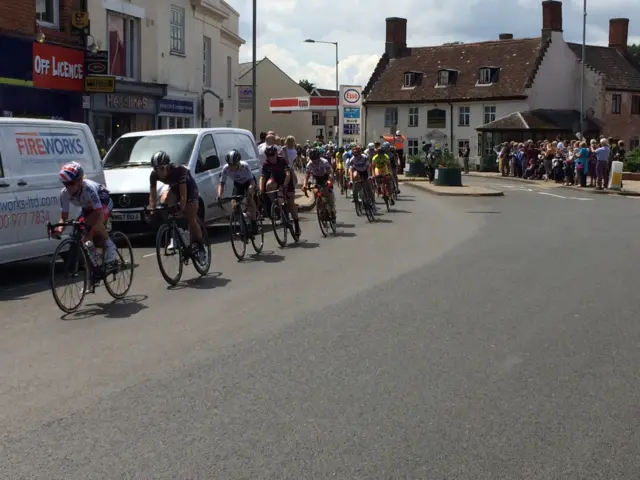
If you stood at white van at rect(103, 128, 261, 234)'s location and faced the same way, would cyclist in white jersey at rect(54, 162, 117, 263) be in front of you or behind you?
in front

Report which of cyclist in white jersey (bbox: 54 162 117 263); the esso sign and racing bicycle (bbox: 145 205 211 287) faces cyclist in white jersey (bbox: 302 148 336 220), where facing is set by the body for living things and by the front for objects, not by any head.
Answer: the esso sign

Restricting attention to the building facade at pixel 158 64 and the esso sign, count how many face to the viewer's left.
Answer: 0

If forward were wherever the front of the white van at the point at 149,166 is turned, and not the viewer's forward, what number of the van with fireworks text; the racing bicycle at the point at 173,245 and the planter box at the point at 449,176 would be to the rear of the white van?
1

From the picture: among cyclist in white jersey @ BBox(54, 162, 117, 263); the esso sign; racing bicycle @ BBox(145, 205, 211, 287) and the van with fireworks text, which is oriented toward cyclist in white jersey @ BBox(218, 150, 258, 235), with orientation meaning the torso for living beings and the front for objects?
the esso sign

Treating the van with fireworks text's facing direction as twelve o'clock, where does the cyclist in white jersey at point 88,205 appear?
The cyclist in white jersey is roughly at 10 o'clock from the van with fireworks text.

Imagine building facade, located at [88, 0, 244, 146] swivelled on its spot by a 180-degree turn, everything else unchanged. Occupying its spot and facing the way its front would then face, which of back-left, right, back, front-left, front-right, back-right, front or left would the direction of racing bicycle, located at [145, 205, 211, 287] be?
back-left

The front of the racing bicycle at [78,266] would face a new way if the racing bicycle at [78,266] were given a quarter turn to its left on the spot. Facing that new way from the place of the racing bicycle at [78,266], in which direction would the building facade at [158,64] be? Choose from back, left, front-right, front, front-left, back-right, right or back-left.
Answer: back-left

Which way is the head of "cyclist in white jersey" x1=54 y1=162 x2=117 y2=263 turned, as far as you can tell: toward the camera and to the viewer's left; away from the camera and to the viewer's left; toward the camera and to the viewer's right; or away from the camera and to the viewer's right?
toward the camera and to the viewer's left

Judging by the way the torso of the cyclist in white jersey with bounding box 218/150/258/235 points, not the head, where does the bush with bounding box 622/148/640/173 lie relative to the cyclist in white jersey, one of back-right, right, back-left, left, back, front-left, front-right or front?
back

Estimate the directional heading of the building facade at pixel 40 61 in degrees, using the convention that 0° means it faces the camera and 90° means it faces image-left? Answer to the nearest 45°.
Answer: approximately 315°

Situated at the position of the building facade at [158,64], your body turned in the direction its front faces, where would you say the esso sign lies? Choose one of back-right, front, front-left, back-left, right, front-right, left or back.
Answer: left

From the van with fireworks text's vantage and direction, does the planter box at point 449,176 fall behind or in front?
behind

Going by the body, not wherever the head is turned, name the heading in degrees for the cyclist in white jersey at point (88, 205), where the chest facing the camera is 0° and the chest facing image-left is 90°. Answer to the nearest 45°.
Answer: approximately 45°

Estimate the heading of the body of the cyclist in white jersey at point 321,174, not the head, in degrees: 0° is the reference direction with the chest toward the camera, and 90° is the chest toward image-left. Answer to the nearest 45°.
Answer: approximately 45°

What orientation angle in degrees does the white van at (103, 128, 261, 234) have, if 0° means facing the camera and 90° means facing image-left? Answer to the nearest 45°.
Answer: approximately 45°

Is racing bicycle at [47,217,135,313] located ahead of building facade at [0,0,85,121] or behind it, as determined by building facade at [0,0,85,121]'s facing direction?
ahead

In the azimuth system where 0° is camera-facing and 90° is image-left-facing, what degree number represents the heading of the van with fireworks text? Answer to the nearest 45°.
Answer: approximately 45°
